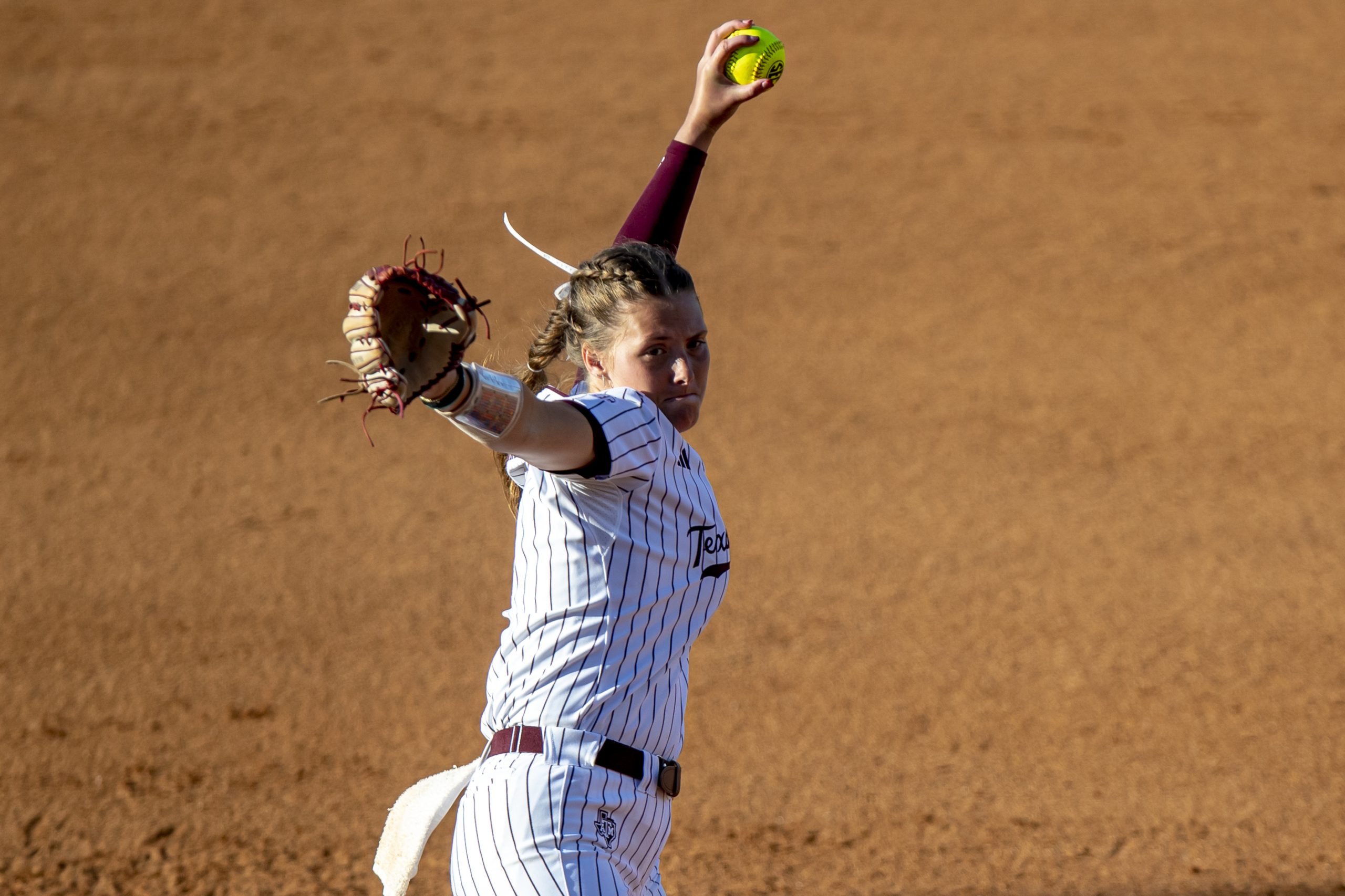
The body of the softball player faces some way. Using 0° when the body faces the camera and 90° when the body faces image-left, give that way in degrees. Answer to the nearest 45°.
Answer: approximately 270°
